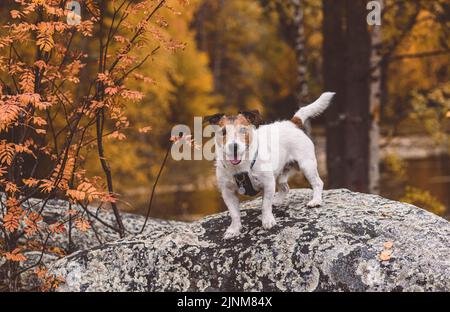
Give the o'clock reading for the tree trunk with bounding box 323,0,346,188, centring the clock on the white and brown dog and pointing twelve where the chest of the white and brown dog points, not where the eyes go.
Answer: The tree trunk is roughly at 5 o'clock from the white and brown dog.

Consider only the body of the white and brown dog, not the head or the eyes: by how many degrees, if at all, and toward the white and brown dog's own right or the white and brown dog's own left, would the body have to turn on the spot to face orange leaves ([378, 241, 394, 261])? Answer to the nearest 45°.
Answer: approximately 90° to the white and brown dog's own left

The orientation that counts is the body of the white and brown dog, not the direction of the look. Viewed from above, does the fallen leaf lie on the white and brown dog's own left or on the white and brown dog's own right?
on the white and brown dog's own left

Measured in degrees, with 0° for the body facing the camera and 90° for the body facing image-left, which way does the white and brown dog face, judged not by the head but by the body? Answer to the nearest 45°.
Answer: approximately 45°

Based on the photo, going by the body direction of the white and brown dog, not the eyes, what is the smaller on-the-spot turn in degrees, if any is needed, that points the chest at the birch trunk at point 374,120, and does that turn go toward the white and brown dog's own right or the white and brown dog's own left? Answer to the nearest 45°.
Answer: approximately 135° to the white and brown dog's own right

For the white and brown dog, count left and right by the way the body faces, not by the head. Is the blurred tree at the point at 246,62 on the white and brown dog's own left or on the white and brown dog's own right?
on the white and brown dog's own right
